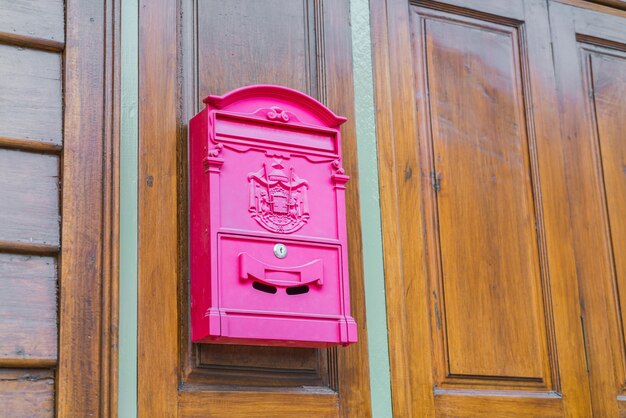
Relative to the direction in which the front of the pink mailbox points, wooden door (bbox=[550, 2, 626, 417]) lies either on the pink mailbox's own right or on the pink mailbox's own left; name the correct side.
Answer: on the pink mailbox's own left

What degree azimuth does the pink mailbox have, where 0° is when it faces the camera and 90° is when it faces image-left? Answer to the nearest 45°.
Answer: approximately 315°

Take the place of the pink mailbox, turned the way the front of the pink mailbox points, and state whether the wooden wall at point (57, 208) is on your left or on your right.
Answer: on your right
